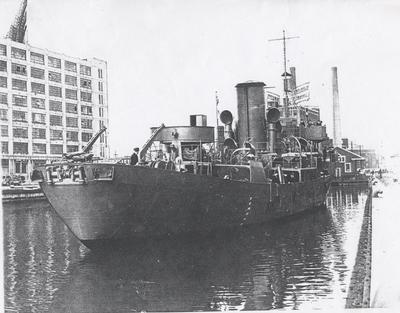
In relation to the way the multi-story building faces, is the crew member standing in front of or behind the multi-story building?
in front

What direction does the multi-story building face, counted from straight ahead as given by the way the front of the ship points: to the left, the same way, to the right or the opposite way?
to the left

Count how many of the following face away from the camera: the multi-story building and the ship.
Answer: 0

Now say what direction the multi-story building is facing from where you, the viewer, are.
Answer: facing the viewer and to the right of the viewer

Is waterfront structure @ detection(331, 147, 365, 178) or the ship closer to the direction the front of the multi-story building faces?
the ship

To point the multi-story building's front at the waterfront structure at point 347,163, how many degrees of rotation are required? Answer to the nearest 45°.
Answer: approximately 90° to its left
